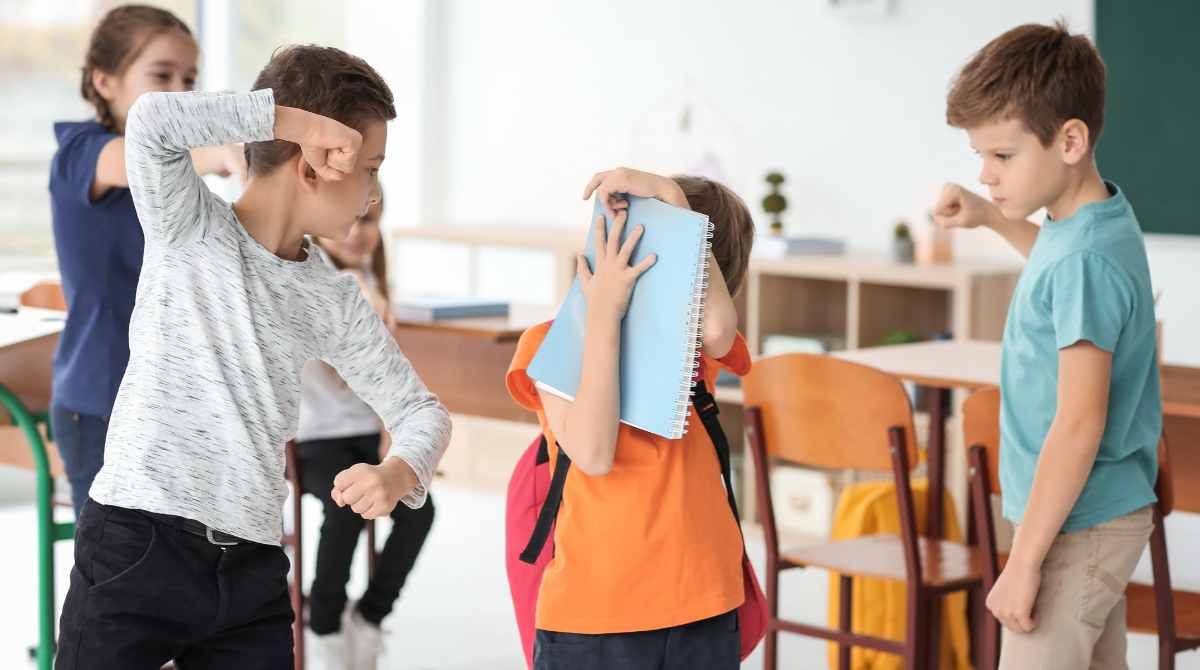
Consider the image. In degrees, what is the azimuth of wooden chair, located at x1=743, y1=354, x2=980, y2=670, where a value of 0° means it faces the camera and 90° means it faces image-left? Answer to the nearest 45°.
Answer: approximately 225°

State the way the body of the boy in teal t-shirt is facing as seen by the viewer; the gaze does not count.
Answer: to the viewer's left

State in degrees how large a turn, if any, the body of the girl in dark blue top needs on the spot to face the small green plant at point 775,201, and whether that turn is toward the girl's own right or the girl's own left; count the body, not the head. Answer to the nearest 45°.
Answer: approximately 45° to the girl's own left

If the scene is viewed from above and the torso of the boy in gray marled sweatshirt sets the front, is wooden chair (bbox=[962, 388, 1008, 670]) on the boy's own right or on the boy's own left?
on the boy's own left

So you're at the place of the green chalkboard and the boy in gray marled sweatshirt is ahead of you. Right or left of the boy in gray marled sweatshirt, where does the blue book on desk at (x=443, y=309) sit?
right

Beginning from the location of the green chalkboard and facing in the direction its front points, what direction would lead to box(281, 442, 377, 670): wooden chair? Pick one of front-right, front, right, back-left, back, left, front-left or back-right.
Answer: front-right

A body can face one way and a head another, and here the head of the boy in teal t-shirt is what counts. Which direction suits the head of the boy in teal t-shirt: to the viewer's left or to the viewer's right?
to the viewer's left

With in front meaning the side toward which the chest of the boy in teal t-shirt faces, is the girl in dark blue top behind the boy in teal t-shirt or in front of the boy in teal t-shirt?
in front

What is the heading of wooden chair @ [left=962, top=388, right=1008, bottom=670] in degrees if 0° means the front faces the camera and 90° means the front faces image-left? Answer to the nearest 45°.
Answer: approximately 225°

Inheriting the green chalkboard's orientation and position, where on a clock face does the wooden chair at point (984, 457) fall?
The wooden chair is roughly at 12 o'clock from the green chalkboard.

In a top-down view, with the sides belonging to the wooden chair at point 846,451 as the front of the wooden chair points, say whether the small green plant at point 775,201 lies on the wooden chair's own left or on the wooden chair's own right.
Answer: on the wooden chair's own left
